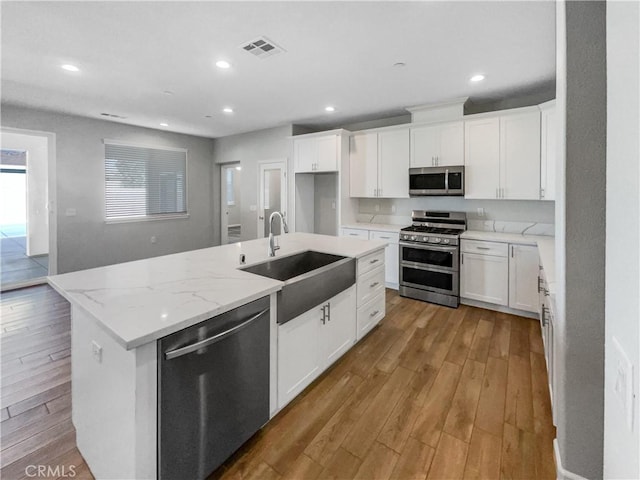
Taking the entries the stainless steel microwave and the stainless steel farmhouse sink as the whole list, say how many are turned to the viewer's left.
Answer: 0

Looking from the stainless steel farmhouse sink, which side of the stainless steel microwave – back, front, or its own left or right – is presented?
front

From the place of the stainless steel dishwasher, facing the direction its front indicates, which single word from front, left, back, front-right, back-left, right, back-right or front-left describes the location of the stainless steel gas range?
left

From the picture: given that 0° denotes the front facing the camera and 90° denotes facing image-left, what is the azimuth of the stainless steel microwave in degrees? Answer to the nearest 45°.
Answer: approximately 0°

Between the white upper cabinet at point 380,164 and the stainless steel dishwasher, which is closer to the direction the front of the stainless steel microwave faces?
the stainless steel dishwasher

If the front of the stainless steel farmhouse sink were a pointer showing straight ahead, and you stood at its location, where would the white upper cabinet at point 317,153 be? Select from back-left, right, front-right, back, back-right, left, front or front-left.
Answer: back-left

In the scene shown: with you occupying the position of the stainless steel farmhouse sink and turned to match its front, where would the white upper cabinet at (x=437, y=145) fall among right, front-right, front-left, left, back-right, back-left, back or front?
left

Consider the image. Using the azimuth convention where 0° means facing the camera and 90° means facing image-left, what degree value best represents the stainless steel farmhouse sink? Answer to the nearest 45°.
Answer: approximately 315°

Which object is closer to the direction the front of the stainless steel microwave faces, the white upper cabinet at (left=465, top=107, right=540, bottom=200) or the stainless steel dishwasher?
the stainless steel dishwasher

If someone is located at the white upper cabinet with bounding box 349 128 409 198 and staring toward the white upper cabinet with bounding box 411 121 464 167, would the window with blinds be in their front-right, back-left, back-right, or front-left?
back-right
